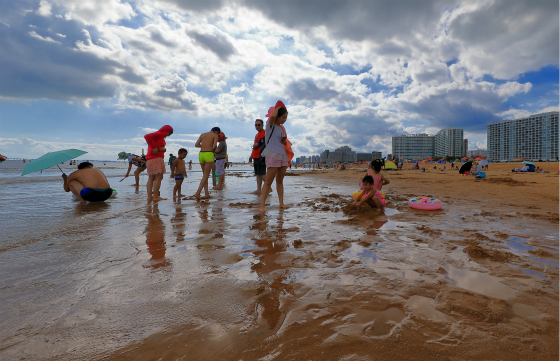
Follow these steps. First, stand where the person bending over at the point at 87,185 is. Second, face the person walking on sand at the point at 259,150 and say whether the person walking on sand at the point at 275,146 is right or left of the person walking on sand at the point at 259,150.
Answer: right

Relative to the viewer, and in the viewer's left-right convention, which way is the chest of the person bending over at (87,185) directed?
facing away from the viewer and to the left of the viewer

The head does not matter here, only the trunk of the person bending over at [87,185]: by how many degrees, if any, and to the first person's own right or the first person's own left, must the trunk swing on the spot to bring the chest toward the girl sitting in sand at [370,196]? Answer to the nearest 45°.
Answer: approximately 180°

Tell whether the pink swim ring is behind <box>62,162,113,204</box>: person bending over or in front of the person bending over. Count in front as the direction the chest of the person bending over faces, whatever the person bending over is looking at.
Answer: behind

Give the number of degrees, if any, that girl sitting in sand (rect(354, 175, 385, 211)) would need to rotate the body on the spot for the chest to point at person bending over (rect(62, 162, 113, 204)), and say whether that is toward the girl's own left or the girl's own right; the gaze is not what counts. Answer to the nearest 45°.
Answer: approximately 45° to the girl's own right

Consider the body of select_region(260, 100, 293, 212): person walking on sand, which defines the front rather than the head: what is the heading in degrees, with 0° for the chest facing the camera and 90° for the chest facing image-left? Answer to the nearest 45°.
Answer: approximately 315°

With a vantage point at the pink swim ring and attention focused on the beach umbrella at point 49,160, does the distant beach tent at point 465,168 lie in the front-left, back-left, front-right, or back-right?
back-right

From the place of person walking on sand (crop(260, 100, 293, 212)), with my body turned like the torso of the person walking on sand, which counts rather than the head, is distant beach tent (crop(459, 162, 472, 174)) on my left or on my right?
on my left

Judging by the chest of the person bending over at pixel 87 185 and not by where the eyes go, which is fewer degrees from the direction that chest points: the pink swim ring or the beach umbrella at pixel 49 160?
the beach umbrella
